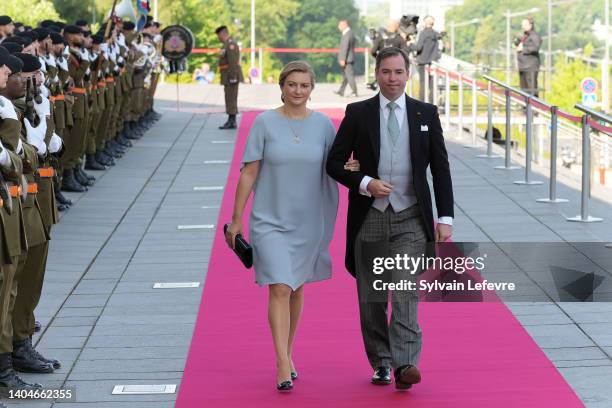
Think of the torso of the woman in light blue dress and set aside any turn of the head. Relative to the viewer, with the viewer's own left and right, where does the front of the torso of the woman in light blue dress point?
facing the viewer

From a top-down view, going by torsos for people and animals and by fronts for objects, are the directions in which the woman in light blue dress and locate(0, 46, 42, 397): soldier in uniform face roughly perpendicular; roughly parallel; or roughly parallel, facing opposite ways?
roughly perpendicular

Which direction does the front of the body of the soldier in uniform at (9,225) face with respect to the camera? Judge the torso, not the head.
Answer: to the viewer's right

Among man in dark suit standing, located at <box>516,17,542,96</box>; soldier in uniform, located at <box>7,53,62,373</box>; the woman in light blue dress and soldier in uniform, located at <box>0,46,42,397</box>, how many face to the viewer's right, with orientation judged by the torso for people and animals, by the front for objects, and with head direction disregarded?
2

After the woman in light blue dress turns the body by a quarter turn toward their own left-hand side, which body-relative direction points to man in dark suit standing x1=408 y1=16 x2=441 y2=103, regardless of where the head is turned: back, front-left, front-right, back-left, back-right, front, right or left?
left

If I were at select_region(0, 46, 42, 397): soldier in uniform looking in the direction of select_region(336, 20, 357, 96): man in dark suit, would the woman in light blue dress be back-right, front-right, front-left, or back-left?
front-right

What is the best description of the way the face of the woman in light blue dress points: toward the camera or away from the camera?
toward the camera
